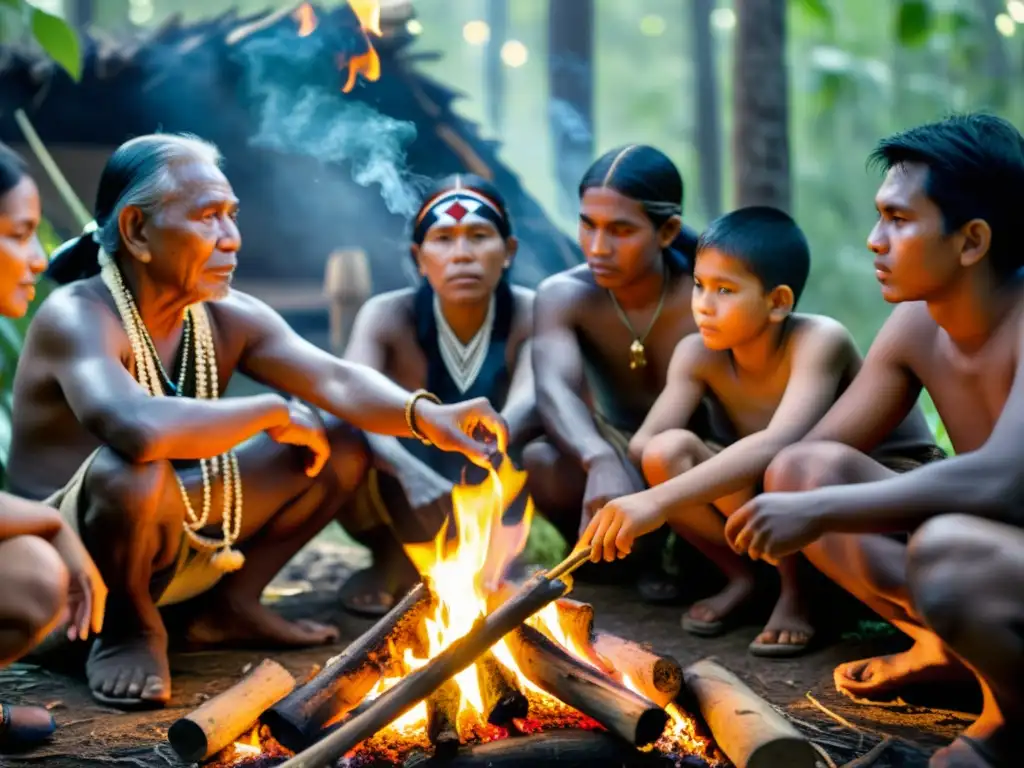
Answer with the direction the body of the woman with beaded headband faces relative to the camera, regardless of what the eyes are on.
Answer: toward the camera

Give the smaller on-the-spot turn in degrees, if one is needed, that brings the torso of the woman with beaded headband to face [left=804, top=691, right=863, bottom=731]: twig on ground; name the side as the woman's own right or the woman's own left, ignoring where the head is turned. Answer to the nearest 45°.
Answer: approximately 45° to the woman's own left

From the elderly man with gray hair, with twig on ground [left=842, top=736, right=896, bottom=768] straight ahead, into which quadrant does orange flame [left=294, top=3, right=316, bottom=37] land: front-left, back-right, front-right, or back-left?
back-left

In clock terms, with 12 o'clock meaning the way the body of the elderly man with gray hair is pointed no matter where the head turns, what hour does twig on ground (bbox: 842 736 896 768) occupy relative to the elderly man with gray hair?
The twig on ground is roughly at 12 o'clock from the elderly man with gray hair.

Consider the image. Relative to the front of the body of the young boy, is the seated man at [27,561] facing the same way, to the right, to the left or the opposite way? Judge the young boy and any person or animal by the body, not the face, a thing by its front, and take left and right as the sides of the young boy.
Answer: the opposite way

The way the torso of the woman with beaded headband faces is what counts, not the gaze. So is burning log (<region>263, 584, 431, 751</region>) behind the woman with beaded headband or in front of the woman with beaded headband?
in front

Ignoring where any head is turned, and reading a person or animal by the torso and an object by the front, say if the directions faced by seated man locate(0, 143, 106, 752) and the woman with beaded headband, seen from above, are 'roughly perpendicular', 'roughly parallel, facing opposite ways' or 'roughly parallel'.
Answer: roughly perpendicular

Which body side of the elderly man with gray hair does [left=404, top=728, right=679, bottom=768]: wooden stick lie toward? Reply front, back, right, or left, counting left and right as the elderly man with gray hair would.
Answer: front

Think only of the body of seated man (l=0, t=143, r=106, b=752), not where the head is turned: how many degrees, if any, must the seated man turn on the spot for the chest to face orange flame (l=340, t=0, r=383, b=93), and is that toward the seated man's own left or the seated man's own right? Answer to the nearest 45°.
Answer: approximately 45° to the seated man's own left

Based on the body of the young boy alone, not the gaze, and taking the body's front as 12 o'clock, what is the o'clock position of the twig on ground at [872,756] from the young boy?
The twig on ground is roughly at 10 o'clock from the young boy.

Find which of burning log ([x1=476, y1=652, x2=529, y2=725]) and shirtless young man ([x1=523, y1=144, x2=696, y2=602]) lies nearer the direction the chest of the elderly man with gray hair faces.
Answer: the burning log

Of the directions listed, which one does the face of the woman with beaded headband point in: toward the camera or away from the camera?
toward the camera

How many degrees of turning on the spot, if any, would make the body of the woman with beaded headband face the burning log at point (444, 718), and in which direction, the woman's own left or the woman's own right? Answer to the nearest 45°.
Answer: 0° — they already face it

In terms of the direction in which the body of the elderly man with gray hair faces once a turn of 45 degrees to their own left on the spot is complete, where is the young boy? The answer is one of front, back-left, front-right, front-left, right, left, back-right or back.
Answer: front

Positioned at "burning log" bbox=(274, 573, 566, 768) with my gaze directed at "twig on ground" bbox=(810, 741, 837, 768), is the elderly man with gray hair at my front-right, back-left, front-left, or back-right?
back-left

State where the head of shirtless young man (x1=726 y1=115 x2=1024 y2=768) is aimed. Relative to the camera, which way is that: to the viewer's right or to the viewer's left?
to the viewer's left

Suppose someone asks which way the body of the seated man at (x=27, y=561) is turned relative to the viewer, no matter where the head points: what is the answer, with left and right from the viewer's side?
facing to the right of the viewer

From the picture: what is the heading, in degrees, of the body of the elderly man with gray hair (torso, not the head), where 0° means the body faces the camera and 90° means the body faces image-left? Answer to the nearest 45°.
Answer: approximately 315°

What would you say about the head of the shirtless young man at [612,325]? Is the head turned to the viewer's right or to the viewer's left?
to the viewer's left
